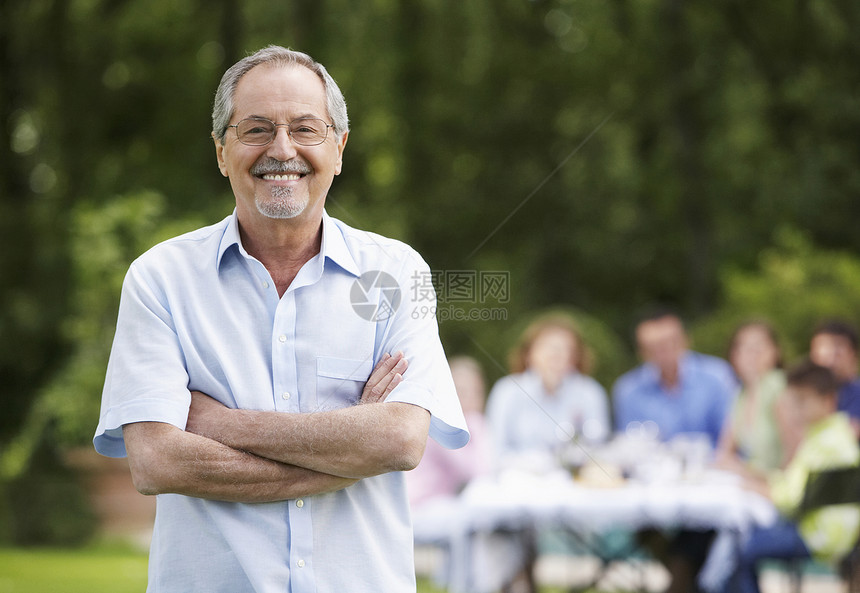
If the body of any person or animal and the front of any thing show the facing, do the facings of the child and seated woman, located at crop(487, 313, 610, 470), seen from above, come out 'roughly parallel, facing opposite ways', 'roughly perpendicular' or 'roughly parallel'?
roughly perpendicular

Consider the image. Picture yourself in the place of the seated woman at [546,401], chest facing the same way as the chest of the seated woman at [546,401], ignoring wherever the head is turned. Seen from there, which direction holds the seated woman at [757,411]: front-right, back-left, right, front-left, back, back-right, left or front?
left

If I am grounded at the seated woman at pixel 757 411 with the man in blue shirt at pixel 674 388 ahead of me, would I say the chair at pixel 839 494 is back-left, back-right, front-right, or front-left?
back-left

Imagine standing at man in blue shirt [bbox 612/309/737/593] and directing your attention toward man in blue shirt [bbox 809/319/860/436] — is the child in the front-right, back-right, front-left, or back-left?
front-right

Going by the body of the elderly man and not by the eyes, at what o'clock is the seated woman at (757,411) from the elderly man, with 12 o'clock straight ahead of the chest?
The seated woman is roughly at 7 o'clock from the elderly man.

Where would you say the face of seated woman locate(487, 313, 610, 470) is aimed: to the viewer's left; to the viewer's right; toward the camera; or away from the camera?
toward the camera

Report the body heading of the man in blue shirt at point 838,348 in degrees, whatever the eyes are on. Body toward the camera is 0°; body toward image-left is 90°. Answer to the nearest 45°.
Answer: approximately 45°

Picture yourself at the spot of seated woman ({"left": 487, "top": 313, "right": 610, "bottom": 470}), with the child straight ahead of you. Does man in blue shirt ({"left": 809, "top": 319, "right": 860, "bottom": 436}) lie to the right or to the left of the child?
left

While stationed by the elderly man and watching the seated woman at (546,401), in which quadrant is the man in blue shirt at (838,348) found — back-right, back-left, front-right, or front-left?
front-right

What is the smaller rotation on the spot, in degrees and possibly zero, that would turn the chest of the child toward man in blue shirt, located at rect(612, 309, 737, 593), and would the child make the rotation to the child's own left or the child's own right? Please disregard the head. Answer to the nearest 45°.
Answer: approximately 45° to the child's own right

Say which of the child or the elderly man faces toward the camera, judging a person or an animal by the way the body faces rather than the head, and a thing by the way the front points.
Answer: the elderly man

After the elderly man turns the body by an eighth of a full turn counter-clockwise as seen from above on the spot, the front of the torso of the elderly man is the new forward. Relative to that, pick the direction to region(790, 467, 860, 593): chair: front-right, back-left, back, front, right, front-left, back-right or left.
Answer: left

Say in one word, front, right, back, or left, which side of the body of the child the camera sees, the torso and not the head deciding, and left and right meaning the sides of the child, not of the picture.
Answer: left

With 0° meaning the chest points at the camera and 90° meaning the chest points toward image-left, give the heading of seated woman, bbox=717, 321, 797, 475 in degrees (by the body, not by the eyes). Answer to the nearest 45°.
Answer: approximately 45°

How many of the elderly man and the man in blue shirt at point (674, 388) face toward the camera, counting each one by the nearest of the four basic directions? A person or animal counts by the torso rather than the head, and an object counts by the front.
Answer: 2

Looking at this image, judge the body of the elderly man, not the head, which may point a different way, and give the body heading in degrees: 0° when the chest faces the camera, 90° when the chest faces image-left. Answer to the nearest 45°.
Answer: approximately 0°

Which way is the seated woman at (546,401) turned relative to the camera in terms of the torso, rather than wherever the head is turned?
toward the camera
